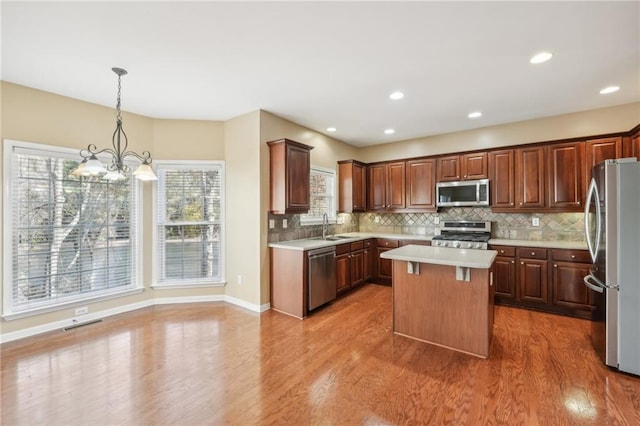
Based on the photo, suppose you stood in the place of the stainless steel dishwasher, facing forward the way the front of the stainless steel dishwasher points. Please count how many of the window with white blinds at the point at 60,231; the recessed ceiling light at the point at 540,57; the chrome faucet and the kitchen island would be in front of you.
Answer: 2

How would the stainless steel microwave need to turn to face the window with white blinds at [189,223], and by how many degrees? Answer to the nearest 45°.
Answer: approximately 45° to its right

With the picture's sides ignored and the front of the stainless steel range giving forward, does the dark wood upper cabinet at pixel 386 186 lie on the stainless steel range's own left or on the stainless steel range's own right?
on the stainless steel range's own right

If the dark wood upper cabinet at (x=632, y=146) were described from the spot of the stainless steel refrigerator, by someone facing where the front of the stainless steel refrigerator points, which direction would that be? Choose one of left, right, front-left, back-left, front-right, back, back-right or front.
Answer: right

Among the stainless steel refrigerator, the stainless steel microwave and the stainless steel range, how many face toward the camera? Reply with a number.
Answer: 2

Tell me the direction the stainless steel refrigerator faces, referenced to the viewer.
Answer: facing to the left of the viewer

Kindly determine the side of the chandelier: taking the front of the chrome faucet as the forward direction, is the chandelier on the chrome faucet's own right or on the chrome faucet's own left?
on the chrome faucet's own right

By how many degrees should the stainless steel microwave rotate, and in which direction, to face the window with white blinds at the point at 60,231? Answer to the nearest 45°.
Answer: approximately 45° to its right

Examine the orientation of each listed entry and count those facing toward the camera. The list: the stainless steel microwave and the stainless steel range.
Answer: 2

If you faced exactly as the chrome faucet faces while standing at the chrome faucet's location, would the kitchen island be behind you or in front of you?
in front
